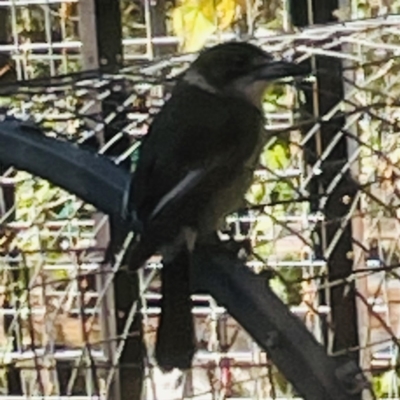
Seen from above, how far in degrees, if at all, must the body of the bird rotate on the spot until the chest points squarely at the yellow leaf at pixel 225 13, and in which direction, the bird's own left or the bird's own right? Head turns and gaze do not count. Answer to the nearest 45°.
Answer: approximately 90° to the bird's own left

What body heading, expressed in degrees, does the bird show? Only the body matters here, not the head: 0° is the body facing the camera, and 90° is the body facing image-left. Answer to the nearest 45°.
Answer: approximately 270°

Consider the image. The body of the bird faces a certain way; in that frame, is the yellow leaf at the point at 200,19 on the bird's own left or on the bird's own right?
on the bird's own left
